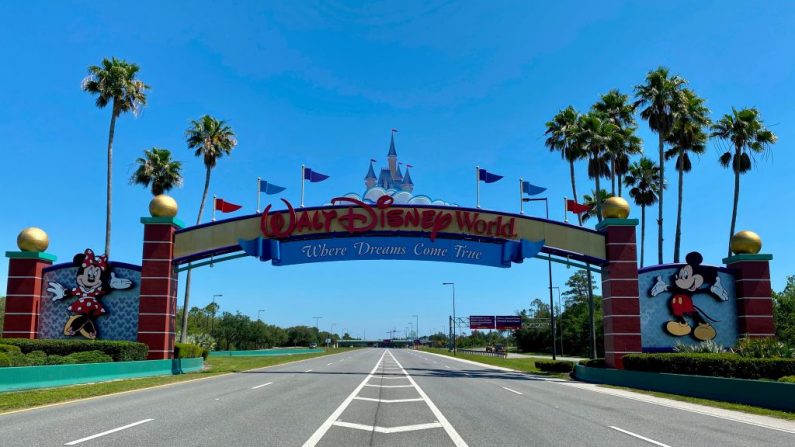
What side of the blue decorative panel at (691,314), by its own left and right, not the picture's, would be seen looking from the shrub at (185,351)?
right

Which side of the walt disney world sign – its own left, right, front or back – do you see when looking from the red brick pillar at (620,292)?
left

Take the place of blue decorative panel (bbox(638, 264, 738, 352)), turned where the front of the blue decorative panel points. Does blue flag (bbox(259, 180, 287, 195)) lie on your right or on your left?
on your right

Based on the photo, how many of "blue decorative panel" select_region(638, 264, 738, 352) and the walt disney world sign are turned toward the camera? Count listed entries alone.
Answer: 2

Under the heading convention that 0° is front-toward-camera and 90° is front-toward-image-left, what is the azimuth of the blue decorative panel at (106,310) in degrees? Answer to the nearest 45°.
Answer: approximately 0°

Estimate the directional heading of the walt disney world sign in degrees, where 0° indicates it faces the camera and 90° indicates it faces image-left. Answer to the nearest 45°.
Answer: approximately 0°

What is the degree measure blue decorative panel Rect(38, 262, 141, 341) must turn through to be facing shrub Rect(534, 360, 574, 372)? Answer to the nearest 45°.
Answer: approximately 90° to its left

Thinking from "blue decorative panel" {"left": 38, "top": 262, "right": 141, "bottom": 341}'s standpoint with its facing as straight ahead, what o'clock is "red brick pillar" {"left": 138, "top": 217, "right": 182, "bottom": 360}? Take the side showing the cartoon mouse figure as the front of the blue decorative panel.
The red brick pillar is roughly at 10 o'clock from the blue decorative panel.

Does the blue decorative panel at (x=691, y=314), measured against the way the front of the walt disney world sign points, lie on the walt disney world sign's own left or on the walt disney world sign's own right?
on the walt disney world sign's own left

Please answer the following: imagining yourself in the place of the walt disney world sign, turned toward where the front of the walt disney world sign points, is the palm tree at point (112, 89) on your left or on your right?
on your right

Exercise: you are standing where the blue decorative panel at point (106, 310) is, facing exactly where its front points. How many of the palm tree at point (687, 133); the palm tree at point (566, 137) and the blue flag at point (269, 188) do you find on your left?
3
